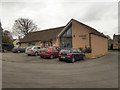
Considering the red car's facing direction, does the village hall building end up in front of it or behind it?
in front

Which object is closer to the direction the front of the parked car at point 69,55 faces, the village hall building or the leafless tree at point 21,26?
the village hall building

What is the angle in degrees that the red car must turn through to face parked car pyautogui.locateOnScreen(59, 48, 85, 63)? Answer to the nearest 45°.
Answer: approximately 90° to its right

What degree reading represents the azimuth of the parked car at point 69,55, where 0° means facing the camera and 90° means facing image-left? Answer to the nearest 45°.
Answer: approximately 225°

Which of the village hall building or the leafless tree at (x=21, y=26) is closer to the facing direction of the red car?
the village hall building

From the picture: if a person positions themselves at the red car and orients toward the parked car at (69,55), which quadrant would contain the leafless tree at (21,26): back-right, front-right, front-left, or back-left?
back-left

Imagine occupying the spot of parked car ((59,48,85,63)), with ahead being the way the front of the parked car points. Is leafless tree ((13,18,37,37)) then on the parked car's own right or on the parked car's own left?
on the parked car's own left

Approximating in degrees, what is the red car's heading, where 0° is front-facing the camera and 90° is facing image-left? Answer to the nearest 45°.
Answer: approximately 225°
